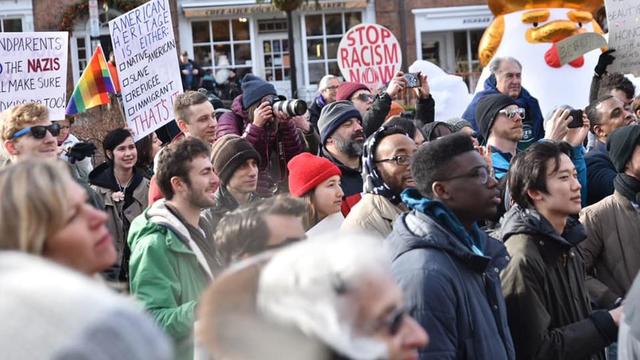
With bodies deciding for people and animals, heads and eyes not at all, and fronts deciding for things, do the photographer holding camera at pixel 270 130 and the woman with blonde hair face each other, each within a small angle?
no

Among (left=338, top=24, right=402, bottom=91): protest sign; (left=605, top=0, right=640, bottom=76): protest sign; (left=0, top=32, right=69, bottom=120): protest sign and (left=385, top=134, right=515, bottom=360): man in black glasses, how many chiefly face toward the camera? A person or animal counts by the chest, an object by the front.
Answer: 3

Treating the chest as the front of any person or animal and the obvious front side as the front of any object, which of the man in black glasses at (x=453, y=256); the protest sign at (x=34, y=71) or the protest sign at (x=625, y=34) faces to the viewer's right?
the man in black glasses

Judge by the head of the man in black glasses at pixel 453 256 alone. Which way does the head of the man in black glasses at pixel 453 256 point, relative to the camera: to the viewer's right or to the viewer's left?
to the viewer's right

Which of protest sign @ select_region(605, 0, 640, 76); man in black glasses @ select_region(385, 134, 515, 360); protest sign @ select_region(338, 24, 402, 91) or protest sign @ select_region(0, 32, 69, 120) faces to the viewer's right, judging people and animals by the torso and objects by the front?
the man in black glasses

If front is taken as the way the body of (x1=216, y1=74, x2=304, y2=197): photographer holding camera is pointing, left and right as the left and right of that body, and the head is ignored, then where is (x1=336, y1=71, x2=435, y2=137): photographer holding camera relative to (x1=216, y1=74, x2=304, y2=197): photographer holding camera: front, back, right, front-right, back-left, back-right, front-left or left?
left

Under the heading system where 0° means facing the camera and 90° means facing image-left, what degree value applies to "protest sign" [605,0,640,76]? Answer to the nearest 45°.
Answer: approximately 0°

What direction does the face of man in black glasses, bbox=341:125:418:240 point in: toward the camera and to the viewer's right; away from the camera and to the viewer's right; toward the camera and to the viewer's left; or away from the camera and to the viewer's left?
toward the camera and to the viewer's right

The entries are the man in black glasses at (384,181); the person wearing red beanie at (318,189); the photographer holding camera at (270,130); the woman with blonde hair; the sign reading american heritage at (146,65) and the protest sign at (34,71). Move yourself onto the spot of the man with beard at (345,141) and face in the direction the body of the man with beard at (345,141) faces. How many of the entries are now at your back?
3

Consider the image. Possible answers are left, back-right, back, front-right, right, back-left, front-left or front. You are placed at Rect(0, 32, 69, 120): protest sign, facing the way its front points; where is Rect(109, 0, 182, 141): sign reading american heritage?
left

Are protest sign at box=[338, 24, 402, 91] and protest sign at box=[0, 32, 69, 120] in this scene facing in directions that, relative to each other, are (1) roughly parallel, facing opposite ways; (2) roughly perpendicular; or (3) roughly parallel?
roughly parallel

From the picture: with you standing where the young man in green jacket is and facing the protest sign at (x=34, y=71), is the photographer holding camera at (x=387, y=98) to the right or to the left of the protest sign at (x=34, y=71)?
right

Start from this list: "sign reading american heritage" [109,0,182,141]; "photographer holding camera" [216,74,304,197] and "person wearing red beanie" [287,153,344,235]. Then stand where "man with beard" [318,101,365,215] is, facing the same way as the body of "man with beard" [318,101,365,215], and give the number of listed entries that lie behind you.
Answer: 2

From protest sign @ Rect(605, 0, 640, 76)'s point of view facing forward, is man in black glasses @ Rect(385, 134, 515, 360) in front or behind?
in front

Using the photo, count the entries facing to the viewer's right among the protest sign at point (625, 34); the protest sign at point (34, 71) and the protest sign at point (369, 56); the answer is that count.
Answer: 0

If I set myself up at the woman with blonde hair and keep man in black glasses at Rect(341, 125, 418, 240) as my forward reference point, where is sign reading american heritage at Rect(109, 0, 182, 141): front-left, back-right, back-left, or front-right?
front-left

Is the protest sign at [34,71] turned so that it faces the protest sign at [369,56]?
no

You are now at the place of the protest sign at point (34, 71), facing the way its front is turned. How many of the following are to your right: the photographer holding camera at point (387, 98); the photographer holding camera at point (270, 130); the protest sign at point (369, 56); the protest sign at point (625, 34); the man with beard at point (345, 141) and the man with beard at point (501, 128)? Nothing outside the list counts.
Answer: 0
